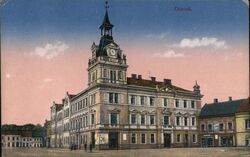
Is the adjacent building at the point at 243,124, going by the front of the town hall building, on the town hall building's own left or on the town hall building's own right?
on the town hall building's own left

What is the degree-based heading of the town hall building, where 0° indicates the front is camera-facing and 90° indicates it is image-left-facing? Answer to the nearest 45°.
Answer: approximately 315°

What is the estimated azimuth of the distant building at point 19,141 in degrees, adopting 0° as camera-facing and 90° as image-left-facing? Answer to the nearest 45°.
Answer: approximately 0°

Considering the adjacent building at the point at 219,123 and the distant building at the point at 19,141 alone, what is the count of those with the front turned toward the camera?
2

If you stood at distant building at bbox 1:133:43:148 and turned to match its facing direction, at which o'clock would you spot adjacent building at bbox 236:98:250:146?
The adjacent building is roughly at 9 o'clock from the distant building.
